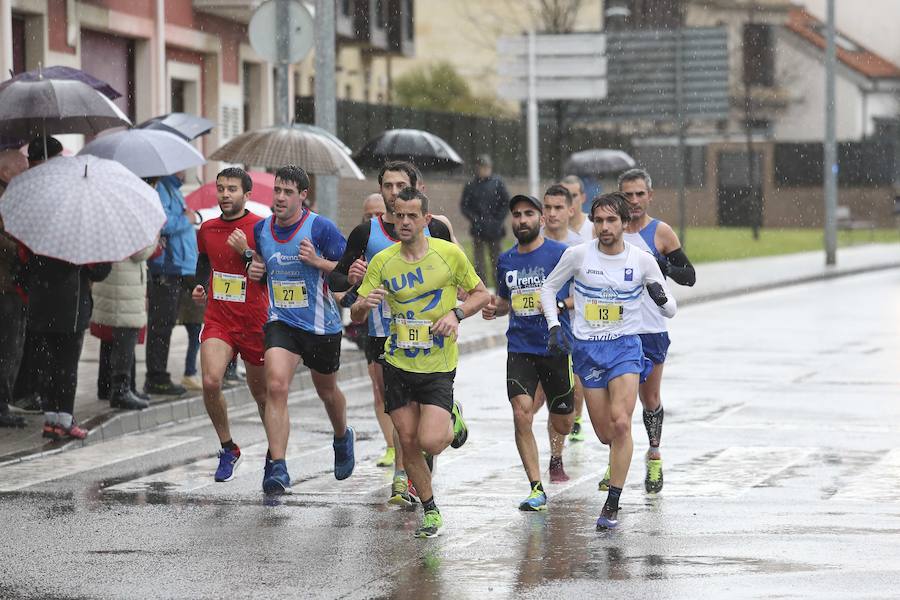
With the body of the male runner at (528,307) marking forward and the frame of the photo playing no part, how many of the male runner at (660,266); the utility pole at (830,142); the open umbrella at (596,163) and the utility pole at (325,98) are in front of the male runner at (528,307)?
0

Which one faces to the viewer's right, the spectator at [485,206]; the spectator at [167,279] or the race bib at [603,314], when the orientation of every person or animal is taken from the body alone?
the spectator at [167,279]

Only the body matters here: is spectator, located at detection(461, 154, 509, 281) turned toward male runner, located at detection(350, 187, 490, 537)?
yes

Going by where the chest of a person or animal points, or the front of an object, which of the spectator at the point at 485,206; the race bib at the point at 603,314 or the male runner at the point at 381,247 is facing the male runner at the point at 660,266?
the spectator

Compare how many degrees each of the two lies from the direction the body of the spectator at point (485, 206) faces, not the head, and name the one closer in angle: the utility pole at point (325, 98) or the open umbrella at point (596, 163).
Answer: the utility pole

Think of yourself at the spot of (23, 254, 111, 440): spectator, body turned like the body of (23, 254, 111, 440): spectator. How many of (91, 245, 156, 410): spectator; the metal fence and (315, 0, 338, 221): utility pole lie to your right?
0

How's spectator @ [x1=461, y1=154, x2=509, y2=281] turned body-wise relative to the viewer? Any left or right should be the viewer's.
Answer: facing the viewer

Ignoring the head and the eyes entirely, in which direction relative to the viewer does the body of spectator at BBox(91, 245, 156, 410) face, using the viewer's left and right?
facing to the right of the viewer

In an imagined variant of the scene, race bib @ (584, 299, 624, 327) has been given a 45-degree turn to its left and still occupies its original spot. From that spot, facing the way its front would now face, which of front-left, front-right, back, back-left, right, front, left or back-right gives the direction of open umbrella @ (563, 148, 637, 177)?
back-left

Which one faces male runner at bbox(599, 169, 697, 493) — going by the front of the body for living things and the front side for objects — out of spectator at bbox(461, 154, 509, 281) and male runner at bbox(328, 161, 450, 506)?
the spectator

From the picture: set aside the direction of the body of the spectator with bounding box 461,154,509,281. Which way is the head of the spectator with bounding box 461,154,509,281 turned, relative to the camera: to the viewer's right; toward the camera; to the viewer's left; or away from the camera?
toward the camera

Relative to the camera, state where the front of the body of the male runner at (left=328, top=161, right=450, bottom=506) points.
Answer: toward the camera

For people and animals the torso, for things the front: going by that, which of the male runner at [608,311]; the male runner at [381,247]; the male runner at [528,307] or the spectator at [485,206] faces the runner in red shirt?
the spectator

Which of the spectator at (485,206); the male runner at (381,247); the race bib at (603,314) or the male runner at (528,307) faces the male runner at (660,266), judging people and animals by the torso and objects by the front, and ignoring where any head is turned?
the spectator

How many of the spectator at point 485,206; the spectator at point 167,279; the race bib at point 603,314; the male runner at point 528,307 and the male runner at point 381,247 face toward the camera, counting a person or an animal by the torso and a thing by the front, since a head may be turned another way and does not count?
4

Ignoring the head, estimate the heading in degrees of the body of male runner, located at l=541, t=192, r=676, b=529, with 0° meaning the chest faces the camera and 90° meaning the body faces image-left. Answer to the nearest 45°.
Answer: approximately 0°

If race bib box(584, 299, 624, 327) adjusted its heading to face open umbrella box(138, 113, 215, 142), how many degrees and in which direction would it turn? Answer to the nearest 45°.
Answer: approximately 135° to its right

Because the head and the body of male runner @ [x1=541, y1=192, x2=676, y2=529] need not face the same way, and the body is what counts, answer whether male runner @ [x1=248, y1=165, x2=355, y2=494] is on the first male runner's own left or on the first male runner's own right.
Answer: on the first male runner's own right

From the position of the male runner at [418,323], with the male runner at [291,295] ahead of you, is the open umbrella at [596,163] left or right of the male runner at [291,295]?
right

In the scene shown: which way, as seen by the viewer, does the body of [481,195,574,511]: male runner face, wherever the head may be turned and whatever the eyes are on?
toward the camera

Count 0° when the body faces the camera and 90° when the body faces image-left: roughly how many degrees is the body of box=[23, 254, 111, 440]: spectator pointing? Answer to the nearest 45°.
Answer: approximately 270°

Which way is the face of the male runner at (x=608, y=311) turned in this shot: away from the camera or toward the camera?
toward the camera

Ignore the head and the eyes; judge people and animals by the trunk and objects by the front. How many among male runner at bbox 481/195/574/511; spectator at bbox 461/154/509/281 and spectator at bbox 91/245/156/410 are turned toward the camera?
2

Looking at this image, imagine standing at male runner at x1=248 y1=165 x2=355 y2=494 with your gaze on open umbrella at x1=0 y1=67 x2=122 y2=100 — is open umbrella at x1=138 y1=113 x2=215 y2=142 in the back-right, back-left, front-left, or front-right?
front-right

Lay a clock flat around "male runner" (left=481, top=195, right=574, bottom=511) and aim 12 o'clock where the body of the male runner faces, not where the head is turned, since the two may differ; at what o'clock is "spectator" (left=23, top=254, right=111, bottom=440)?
The spectator is roughly at 4 o'clock from the male runner.
